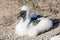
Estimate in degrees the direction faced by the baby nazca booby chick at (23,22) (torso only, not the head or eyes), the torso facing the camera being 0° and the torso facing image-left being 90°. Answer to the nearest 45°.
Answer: approximately 45°
